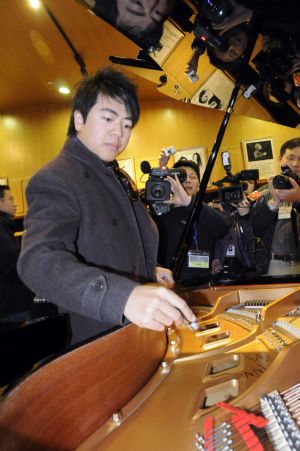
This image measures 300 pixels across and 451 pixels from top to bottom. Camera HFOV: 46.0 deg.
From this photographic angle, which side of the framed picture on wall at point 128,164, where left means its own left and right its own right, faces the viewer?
front

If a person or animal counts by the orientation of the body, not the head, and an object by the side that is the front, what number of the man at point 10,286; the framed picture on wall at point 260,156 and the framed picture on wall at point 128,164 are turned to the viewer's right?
1

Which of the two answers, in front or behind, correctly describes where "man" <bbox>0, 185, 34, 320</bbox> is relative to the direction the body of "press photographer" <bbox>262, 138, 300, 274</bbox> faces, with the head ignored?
in front

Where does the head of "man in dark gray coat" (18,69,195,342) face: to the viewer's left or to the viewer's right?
to the viewer's right

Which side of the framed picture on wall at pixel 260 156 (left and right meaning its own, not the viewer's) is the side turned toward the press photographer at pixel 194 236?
front

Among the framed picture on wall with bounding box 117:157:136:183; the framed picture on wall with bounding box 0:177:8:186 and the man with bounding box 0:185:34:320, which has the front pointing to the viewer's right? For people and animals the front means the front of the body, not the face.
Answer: the man

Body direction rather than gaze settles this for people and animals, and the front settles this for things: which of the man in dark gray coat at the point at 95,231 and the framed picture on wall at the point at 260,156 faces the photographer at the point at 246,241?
the framed picture on wall

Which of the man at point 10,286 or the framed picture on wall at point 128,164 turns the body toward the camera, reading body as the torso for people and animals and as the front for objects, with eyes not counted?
the framed picture on wall

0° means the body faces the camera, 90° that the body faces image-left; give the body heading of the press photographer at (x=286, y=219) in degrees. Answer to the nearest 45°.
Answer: approximately 45°

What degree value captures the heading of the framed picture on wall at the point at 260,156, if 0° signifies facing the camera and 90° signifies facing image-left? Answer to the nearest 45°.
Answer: approximately 0°

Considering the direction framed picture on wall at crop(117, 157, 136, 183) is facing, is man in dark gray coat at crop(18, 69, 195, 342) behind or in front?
in front

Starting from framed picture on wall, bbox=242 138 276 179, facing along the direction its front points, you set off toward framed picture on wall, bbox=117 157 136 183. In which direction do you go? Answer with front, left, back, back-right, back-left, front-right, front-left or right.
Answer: right

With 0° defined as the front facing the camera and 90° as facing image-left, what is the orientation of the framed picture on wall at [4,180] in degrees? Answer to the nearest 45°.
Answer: approximately 0°

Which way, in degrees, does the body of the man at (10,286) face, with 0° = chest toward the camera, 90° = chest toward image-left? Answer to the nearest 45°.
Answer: approximately 270°

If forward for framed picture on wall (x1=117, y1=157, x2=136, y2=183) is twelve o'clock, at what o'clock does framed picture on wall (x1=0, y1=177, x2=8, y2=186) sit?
framed picture on wall (x1=0, y1=177, x2=8, y2=186) is roughly at 3 o'clock from framed picture on wall (x1=117, y1=157, x2=136, y2=183).

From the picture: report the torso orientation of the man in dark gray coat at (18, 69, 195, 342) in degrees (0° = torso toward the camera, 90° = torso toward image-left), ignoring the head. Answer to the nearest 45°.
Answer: approximately 315°

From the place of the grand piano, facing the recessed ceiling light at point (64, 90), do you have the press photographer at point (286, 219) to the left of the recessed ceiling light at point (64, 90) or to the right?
right
